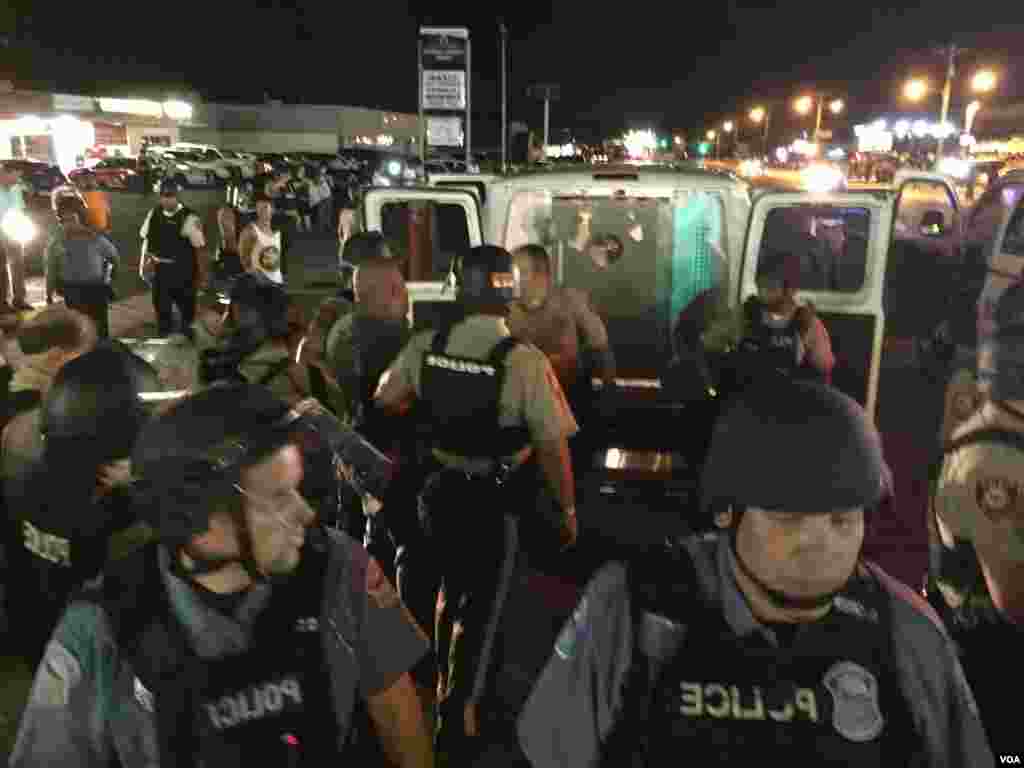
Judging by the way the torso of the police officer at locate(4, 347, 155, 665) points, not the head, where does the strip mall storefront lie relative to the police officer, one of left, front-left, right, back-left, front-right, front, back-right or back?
front-left

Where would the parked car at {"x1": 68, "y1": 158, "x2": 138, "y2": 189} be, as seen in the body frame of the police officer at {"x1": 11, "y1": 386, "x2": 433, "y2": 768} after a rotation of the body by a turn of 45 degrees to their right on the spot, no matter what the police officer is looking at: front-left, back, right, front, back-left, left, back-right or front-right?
back

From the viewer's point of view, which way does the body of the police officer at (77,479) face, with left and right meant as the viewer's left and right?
facing away from the viewer and to the right of the viewer

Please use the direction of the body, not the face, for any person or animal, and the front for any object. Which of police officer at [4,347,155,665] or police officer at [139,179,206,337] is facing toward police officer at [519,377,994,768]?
police officer at [139,179,206,337]

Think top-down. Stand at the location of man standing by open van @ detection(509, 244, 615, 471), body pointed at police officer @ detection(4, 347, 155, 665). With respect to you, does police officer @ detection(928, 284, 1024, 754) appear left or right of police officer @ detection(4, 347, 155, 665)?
left

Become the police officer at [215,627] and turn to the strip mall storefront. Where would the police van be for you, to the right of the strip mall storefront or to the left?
right

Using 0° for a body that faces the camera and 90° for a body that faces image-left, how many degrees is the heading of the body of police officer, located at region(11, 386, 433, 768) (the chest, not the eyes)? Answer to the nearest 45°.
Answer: approximately 315°

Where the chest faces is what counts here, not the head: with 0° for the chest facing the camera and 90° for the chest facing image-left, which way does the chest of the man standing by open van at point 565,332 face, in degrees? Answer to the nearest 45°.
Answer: approximately 45°

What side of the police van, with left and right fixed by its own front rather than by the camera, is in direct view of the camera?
back

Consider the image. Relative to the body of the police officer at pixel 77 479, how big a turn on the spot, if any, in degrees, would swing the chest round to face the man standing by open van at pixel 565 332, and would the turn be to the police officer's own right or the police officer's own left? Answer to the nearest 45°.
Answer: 0° — they already face them

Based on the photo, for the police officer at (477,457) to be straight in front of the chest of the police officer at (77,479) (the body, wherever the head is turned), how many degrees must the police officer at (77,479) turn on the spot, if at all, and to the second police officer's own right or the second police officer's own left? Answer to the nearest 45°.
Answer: approximately 45° to the second police officer's own right
